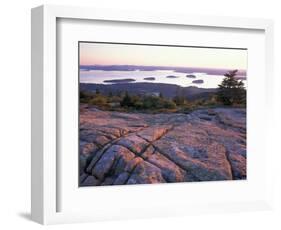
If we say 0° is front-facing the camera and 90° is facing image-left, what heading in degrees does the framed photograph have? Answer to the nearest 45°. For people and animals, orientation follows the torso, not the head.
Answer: approximately 315°
